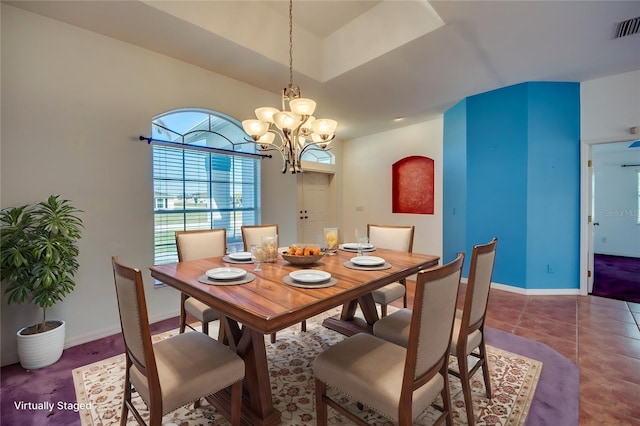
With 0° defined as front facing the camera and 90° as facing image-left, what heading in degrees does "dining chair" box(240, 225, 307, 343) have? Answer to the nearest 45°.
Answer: approximately 315°

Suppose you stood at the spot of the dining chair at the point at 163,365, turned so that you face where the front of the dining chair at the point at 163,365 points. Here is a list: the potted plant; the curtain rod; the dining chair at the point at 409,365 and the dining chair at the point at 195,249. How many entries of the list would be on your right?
1

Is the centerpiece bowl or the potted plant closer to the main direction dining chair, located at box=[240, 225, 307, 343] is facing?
the centerpiece bowl

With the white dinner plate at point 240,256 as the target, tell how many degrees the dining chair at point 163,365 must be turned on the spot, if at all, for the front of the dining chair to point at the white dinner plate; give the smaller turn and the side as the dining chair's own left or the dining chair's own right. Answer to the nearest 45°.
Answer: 0° — it already faces it

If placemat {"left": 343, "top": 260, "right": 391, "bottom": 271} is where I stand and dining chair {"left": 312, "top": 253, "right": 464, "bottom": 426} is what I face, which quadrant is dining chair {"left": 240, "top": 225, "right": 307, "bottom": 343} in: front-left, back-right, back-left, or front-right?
back-right

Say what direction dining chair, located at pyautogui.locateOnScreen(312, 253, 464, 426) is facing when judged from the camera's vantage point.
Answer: facing away from the viewer and to the left of the viewer

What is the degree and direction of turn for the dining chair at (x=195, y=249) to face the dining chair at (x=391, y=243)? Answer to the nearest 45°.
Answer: approximately 45° to its left

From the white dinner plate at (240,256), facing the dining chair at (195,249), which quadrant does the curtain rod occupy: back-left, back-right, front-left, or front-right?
front-right

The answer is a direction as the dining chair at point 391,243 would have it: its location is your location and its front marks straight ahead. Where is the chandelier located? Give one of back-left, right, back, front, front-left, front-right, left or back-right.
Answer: front

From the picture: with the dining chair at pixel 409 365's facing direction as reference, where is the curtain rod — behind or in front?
in front

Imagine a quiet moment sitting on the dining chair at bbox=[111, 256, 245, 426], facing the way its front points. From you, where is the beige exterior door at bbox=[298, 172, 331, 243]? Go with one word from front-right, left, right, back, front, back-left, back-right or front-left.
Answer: front

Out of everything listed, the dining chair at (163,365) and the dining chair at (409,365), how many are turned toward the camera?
0

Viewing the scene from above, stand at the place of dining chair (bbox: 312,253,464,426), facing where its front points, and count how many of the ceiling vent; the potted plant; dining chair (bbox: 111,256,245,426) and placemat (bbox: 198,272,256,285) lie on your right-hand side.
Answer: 1

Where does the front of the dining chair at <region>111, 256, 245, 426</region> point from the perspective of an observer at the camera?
facing away from the viewer and to the right of the viewer

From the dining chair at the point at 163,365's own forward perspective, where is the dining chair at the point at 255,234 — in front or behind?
in front

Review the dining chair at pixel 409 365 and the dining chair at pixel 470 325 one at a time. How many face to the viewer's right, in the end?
0

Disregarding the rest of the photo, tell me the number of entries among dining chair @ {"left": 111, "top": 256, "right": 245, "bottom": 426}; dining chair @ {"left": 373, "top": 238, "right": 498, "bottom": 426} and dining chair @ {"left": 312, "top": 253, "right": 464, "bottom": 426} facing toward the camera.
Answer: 0
